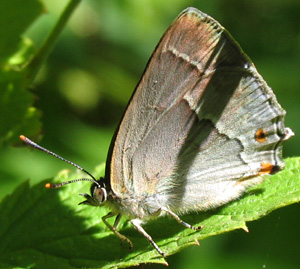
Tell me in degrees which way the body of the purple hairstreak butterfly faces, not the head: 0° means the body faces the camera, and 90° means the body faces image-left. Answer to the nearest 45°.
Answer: approximately 90°

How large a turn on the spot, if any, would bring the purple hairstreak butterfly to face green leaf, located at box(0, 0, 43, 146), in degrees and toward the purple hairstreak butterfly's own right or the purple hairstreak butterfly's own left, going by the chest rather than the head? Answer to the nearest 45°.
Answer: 0° — it already faces it

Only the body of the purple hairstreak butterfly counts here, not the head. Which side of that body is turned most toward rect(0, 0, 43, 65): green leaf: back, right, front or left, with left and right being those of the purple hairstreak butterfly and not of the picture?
front
